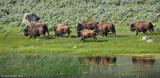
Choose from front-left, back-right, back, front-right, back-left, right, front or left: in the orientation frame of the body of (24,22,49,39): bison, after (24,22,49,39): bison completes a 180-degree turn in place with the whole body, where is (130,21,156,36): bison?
front

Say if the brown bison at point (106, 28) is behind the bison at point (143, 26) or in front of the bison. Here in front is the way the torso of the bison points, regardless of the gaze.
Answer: in front

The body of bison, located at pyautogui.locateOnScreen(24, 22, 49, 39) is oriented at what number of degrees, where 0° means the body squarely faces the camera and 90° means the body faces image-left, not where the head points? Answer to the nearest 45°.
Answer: approximately 90°

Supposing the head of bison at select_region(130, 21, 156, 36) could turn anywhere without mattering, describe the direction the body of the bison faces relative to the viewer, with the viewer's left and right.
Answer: facing to the left of the viewer

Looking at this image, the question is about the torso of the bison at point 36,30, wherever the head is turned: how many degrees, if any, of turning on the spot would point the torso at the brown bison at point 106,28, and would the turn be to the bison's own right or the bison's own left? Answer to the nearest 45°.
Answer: approximately 180°
